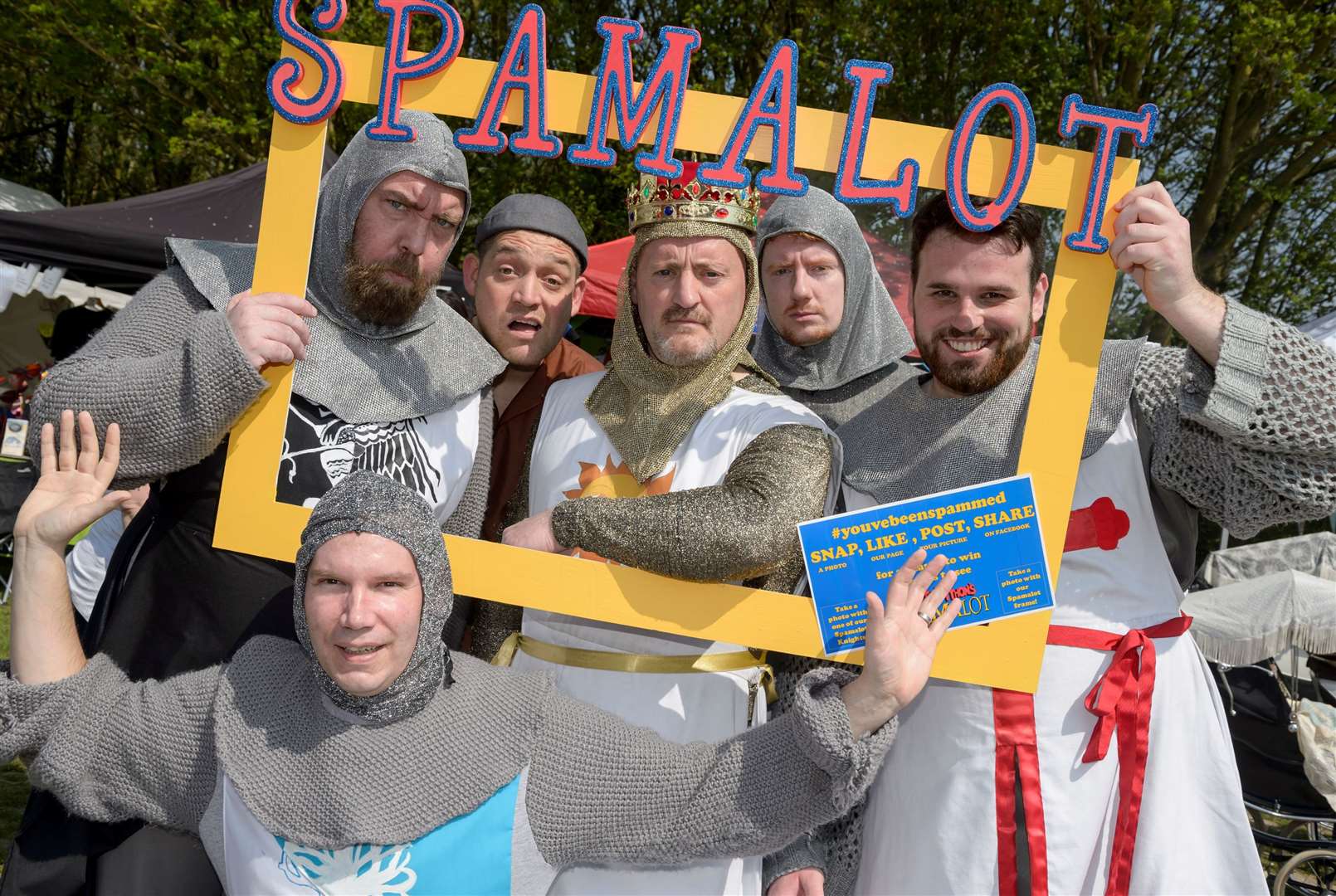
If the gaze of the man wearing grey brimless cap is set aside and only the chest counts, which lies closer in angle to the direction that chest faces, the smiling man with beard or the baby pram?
the smiling man with beard

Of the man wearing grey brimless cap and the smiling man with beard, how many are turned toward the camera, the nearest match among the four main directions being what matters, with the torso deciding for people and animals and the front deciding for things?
2

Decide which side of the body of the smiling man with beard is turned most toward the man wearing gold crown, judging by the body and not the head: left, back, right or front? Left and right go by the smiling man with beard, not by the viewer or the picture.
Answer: right

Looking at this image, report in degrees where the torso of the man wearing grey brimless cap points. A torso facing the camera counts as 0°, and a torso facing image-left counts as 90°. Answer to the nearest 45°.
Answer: approximately 0°

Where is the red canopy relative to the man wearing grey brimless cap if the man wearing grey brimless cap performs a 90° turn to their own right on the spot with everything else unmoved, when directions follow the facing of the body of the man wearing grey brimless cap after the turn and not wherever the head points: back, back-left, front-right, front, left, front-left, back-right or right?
right

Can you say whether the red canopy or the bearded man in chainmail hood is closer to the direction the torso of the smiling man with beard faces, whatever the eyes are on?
the bearded man in chainmail hood

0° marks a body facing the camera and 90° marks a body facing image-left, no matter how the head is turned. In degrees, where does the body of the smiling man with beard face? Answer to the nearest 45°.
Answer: approximately 0°

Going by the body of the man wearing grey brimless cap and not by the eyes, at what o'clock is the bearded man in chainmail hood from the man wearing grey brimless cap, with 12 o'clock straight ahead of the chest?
The bearded man in chainmail hood is roughly at 1 o'clock from the man wearing grey brimless cap.

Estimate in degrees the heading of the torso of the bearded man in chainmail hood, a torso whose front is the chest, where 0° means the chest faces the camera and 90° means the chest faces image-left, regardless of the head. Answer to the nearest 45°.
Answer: approximately 315°

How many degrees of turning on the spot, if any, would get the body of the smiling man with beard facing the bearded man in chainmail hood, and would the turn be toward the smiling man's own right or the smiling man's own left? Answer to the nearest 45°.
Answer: approximately 90° to the smiling man's own right

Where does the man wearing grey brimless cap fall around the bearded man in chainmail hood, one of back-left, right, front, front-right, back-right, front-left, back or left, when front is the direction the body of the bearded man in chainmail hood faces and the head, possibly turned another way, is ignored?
left

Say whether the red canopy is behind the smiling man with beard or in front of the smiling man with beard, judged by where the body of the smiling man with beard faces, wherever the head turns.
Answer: behind
